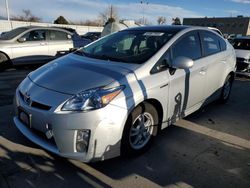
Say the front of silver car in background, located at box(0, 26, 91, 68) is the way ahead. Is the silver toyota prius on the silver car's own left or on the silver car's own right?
on the silver car's own left

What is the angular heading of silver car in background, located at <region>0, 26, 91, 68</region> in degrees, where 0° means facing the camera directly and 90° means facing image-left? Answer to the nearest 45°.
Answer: approximately 45°

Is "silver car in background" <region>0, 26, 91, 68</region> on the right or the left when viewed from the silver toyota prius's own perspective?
on its right

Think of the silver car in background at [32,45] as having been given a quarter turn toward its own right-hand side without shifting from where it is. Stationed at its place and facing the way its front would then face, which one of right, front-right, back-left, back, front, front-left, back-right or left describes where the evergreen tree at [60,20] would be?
front-right

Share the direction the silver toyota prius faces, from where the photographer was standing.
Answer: facing the viewer and to the left of the viewer

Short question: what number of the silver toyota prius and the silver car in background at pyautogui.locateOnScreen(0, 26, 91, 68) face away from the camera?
0

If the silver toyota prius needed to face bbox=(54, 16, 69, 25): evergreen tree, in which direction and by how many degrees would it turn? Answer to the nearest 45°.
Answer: approximately 135° to its right
